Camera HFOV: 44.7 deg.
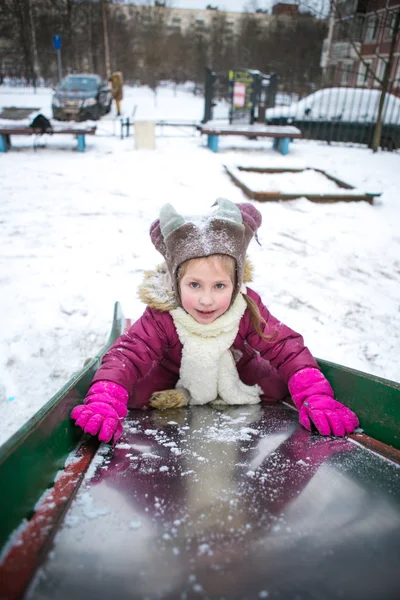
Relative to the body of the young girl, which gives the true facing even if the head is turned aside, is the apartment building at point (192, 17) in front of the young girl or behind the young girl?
behind

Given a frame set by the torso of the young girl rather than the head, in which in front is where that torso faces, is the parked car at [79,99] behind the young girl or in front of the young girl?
behind

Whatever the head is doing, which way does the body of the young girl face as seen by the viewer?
toward the camera

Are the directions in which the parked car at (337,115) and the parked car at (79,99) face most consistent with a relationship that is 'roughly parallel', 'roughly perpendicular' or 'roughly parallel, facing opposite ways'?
roughly perpendicular

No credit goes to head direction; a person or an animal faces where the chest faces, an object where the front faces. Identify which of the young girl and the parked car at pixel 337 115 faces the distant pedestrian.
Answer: the parked car

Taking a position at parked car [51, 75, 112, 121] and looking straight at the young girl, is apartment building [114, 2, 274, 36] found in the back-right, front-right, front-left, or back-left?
back-left

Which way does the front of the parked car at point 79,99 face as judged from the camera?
facing the viewer and to the left of the viewer

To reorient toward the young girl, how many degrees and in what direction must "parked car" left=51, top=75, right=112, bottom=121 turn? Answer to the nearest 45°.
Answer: approximately 45° to its left

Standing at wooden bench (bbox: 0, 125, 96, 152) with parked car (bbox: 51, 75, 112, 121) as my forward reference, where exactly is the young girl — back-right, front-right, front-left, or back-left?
back-right

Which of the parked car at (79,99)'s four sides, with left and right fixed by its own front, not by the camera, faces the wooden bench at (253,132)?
left

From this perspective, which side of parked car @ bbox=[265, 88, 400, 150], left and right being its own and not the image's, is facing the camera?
left

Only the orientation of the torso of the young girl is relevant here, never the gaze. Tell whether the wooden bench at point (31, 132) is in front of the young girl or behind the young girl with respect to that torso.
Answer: behind

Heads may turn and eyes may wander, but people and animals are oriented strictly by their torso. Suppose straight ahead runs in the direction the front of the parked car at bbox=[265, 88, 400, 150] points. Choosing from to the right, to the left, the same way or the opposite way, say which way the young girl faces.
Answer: to the left

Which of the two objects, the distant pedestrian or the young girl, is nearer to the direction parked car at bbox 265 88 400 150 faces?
the distant pedestrian
